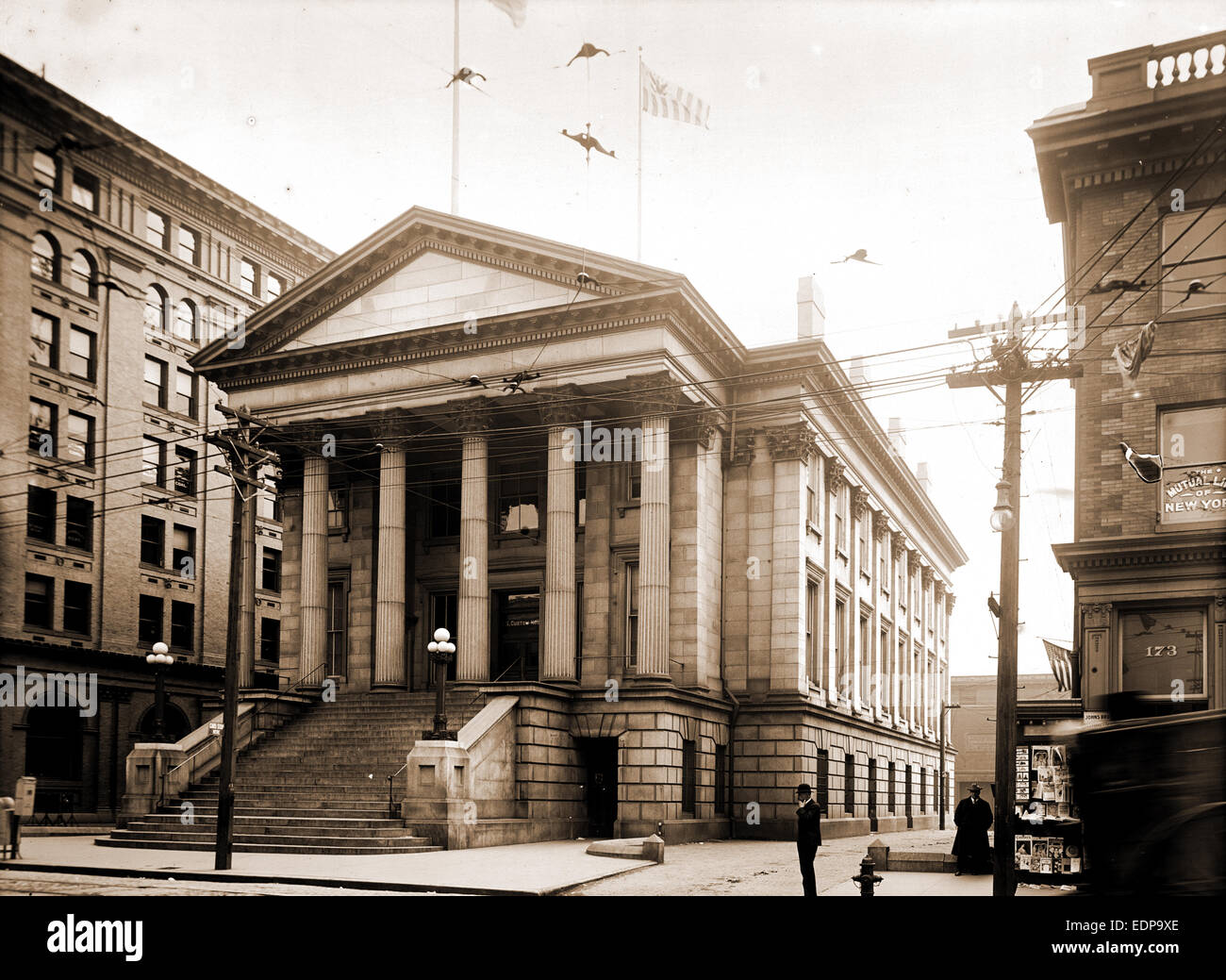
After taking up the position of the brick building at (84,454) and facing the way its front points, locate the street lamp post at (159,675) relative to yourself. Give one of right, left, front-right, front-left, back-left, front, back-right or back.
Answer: front-right

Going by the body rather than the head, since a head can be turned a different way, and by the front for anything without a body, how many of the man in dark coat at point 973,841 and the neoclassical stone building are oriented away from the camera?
0

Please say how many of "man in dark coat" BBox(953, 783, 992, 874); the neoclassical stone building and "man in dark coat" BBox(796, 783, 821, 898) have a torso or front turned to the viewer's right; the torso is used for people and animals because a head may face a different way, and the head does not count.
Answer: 0

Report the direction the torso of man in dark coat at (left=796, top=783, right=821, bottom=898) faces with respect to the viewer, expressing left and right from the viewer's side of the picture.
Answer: facing the viewer and to the left of the viewer

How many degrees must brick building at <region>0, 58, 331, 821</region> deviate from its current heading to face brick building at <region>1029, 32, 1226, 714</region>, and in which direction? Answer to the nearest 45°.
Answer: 0° — it already faces it

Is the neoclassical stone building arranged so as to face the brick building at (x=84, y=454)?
no

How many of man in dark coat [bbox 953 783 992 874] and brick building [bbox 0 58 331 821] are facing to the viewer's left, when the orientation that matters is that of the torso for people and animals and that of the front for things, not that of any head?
0

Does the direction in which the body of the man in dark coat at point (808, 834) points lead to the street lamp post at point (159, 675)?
no

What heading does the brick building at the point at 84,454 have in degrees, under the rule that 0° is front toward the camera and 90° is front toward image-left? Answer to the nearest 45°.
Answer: approximately 315°

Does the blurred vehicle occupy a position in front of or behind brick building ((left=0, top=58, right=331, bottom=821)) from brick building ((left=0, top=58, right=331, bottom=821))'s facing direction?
in front

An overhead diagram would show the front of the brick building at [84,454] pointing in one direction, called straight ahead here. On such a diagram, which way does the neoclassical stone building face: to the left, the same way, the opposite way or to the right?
to the right

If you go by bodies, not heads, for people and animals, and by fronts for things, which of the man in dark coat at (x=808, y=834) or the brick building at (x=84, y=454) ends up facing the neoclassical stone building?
the brick building

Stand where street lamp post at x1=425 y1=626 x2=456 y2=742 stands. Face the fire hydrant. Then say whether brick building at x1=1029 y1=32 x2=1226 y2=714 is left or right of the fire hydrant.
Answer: left

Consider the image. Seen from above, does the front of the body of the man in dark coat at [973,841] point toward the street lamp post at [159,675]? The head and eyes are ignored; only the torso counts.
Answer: no

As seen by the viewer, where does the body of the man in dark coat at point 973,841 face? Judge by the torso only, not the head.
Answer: toward the camera
